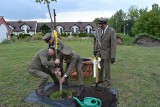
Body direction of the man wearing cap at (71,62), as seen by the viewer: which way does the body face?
to the viewer's left

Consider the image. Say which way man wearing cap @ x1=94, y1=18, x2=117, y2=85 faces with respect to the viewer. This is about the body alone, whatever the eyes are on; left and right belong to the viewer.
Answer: facing the viewer and to the left of the viewer

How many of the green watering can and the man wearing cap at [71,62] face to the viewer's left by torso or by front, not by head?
2

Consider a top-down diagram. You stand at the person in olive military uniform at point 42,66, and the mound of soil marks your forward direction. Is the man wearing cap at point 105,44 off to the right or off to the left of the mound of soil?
left

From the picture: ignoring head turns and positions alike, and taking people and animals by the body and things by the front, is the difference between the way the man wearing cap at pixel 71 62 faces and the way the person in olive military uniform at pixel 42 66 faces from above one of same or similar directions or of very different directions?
very different directions

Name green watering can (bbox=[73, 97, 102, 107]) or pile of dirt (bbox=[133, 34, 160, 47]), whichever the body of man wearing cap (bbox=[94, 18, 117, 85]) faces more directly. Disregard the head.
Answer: the green watering can

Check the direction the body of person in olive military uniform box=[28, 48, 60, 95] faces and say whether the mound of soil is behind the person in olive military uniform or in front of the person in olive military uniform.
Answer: in front

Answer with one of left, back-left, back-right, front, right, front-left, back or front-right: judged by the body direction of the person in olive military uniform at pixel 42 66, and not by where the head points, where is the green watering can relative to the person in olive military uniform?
front-right

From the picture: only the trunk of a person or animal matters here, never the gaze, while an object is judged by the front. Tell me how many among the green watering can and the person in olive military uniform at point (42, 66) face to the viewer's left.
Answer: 1

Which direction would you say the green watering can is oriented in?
to the viewer's left

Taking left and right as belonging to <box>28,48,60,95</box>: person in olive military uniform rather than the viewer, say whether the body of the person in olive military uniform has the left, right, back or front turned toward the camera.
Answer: right

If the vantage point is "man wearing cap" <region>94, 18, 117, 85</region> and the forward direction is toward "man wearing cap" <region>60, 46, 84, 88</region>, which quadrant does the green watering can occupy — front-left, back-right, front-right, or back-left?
front-left

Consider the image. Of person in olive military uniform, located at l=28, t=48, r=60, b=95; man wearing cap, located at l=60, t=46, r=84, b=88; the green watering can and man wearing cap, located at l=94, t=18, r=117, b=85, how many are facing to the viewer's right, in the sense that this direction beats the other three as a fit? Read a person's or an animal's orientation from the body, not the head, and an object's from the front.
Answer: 1

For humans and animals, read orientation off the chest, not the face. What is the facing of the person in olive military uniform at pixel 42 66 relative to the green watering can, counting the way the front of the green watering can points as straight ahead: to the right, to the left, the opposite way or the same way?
the opposite way
